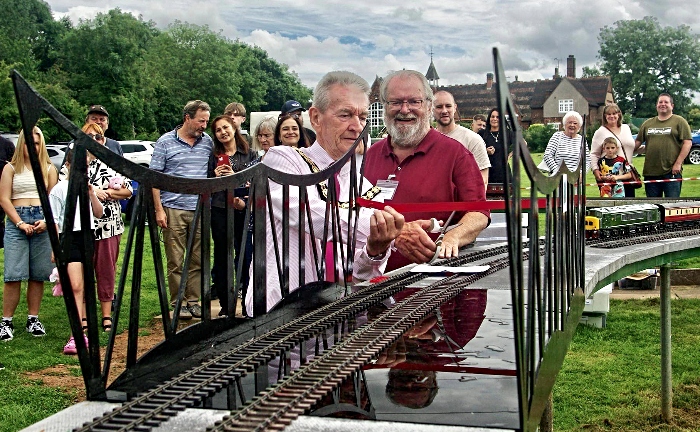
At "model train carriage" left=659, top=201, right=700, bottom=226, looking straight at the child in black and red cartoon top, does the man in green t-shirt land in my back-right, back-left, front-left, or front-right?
front-right

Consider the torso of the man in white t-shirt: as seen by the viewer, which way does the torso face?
toward the camera

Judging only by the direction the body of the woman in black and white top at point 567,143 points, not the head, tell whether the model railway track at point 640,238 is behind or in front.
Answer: in front

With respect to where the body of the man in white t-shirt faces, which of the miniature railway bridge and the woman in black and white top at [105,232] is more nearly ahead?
the miniature railway bridge

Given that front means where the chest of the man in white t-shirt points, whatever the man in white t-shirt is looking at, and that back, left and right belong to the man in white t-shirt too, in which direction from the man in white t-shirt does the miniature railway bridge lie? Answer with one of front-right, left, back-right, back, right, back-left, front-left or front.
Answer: front

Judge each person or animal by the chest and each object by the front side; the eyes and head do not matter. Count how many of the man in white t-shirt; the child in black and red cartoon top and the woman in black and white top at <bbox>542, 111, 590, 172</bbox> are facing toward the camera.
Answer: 3

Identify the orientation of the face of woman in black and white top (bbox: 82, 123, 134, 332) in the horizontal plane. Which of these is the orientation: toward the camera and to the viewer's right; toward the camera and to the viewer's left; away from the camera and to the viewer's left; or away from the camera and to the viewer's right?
toward the camera and to the viewer's right

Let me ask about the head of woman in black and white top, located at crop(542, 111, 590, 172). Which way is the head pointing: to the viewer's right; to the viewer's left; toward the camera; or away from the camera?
toward the camera

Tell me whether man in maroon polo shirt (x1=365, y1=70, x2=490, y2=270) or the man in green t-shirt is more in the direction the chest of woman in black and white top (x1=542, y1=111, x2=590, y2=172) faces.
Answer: the man in maroon polo shirt

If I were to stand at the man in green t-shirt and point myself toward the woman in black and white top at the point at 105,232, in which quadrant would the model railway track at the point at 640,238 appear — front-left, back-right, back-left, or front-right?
front-left

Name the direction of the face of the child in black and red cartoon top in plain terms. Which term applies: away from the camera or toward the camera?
toward the camera

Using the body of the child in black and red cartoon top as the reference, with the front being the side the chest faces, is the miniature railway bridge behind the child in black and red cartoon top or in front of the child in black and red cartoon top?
in front

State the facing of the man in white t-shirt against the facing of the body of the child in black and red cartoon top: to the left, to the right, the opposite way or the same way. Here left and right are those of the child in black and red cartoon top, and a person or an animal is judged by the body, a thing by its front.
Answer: the same way

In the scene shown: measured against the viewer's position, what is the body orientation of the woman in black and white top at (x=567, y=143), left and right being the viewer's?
facing the viewer

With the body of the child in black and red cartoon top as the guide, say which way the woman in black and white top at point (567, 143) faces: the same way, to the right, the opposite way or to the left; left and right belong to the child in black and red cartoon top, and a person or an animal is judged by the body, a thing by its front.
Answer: the same way

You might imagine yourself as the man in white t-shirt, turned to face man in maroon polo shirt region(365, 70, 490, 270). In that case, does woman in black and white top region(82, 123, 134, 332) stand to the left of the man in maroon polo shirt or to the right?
right

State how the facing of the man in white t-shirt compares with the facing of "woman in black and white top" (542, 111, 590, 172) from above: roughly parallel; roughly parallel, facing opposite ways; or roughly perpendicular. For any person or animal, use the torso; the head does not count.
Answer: roughly parallel

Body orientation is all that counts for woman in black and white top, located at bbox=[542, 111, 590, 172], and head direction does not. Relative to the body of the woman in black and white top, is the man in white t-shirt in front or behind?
in front

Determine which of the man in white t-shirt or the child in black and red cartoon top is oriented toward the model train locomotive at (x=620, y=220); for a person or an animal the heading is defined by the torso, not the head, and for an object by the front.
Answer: the child in black and red cartoon top
